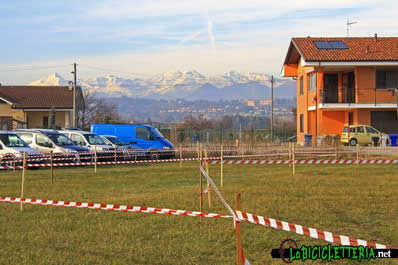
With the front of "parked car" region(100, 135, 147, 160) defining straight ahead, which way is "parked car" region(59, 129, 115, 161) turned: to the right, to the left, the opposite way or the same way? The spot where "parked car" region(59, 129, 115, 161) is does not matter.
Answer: the same way

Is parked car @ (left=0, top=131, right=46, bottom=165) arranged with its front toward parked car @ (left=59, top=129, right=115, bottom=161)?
no

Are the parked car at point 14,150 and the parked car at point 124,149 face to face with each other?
no

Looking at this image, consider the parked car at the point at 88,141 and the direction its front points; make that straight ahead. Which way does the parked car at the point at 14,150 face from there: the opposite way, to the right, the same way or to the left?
the same way

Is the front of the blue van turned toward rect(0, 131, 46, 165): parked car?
no

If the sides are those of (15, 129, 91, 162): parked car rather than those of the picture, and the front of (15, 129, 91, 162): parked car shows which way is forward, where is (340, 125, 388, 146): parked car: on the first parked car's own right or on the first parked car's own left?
on the first parked car's own left

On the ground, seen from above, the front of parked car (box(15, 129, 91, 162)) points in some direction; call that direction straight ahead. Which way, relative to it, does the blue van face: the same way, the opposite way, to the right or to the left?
the same way

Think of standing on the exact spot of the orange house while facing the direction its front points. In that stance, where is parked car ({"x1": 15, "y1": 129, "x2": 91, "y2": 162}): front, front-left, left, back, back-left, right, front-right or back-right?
front-right

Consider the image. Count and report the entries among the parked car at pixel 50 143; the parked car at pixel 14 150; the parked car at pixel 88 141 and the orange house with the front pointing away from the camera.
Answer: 0

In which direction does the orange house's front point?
toward the camera

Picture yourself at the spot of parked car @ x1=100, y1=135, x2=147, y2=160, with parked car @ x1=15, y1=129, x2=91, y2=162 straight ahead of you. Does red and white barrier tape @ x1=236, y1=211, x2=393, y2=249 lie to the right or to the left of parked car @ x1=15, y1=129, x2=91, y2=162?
left

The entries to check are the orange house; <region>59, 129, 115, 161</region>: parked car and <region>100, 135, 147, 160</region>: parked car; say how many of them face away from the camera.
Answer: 0

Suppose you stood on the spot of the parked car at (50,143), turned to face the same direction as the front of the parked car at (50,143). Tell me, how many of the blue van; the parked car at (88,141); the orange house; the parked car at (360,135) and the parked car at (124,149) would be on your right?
0

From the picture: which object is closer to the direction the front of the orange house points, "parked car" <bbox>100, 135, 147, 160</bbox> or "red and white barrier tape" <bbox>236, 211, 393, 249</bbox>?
the red and white barrier tape

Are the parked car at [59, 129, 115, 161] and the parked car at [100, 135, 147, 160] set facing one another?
no

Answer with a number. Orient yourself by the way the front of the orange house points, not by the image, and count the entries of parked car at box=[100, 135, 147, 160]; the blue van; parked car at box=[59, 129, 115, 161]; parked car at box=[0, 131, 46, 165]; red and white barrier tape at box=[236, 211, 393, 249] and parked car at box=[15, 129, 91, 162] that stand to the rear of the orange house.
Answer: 0

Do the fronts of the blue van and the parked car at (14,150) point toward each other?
no

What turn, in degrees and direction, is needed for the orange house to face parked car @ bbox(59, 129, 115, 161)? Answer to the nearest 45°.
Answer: approximately 45° to its right
